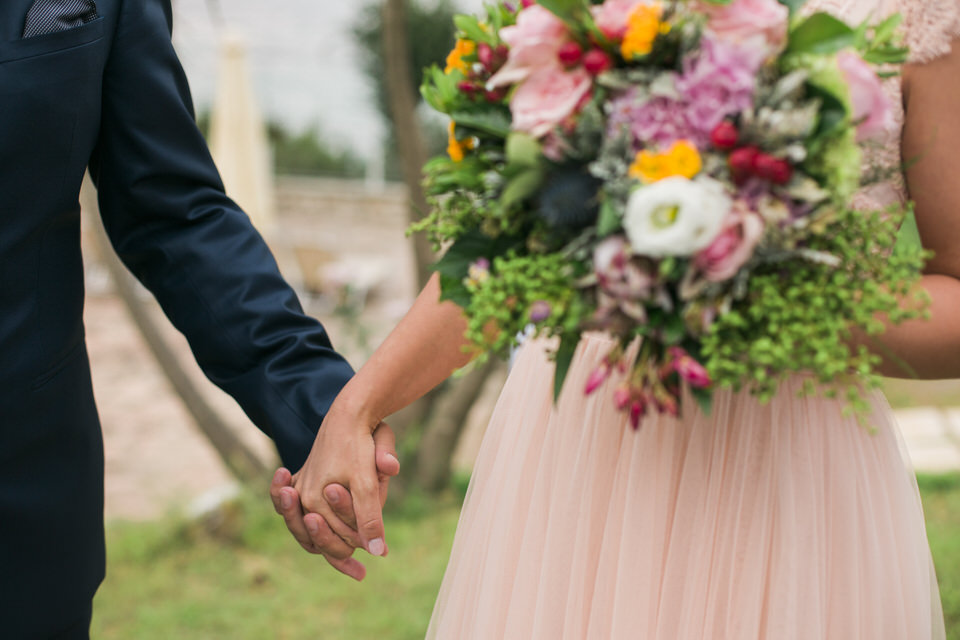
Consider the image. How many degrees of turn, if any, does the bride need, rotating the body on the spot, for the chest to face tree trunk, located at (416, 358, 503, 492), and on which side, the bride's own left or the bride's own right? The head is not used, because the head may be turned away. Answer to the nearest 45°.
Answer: approximately 180°

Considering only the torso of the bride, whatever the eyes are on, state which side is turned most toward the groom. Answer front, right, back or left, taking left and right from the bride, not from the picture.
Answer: right

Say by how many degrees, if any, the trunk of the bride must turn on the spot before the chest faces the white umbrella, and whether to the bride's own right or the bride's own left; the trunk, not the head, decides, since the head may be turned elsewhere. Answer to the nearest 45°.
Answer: approximately 135° to the bride's own right

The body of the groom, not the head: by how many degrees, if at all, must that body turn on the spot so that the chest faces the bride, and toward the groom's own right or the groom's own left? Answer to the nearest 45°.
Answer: approximately 45° to the groom's own left

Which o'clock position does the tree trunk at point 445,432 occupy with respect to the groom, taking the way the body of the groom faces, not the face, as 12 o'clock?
The tree trunk is roughly at 7 o'clock from the groom.

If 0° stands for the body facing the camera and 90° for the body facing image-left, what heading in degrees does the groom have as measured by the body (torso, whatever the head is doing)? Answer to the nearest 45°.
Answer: approximately 0°

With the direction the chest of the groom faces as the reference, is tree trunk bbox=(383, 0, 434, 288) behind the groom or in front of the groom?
behind

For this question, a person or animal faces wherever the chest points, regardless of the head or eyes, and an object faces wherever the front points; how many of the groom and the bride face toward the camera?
2

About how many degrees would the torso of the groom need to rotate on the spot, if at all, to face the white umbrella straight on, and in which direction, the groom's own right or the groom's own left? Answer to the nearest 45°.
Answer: approximately 180°

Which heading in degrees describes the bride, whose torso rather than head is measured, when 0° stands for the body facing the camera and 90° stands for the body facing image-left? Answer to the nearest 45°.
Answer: approximately 0°
